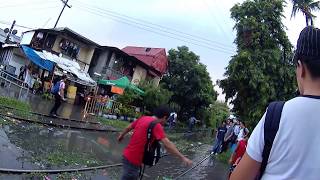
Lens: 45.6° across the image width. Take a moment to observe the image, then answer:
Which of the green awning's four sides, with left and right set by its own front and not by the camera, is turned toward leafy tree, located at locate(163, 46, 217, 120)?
left

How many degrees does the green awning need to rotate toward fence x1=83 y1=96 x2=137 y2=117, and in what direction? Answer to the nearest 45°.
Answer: approximately 45° to its right

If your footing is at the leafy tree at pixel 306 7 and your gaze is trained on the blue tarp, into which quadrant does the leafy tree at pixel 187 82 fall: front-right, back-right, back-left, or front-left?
front-right

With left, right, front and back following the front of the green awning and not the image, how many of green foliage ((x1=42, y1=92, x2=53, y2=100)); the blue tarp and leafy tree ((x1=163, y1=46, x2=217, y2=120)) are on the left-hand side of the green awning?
1

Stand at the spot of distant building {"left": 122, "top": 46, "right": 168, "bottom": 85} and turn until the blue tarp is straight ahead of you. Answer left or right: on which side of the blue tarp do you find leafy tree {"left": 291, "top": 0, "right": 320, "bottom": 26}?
left

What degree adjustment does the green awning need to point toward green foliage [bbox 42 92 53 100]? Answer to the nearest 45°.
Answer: approximately 90° to its right

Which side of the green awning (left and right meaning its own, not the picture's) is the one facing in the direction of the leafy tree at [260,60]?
front

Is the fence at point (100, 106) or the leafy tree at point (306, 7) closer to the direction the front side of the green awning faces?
the leafy tree

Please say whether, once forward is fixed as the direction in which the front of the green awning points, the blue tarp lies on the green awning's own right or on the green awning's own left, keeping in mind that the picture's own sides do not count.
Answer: on the green awning's own right

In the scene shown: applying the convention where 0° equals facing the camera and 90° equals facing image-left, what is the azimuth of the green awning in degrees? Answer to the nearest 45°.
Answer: approximately 315°

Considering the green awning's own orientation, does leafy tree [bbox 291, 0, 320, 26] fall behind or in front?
in front

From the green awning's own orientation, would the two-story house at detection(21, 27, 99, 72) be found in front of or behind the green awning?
behind

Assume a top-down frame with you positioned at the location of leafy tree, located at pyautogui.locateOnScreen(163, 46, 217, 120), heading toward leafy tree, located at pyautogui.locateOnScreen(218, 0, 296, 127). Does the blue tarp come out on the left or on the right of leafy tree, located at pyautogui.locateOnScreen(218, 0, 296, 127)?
right
